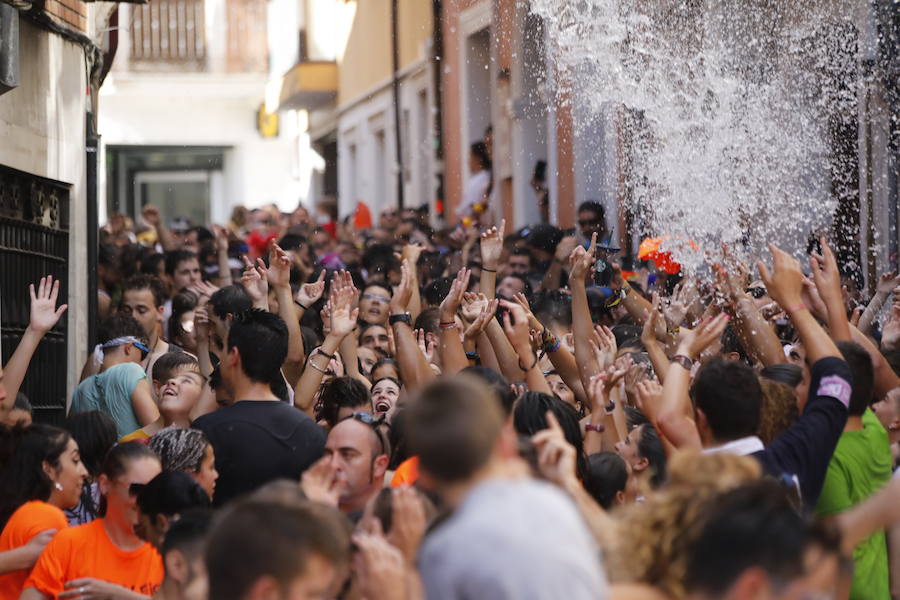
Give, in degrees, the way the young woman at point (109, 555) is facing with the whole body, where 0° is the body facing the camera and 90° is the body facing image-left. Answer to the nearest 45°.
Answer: approximately 315°
